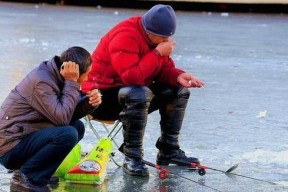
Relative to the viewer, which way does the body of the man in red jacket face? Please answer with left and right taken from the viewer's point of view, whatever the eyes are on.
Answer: facing the viewer and to the right of the viewer
